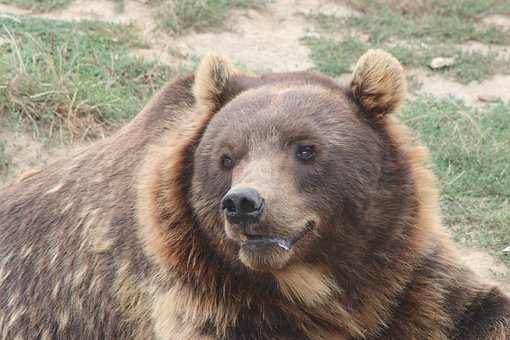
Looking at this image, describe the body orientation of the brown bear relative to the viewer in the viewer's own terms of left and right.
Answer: facing the viewer and to the right of the viewer

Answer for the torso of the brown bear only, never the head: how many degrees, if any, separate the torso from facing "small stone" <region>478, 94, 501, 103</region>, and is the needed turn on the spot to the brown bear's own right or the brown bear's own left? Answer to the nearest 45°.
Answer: approximately 90° to the brown bear's own left

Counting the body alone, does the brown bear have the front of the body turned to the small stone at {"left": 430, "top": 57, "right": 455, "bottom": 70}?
no
